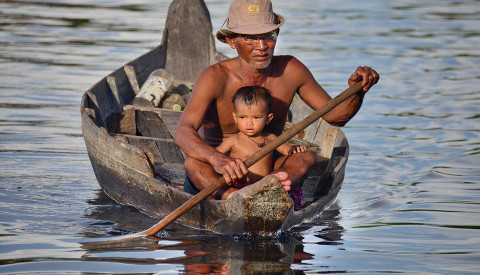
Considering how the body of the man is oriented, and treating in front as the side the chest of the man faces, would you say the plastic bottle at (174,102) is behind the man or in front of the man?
behind

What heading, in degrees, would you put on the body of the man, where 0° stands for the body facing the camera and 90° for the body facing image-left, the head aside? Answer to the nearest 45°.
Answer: approximately 0°

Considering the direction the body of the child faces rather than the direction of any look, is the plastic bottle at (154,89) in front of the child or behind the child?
behind

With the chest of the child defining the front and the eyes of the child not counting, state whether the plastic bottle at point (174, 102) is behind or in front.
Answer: behind
